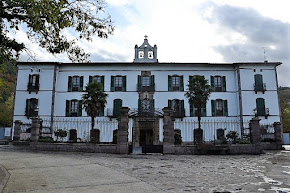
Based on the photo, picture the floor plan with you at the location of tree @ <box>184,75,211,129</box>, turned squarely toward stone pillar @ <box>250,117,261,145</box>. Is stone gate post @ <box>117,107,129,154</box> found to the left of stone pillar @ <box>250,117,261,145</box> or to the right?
right

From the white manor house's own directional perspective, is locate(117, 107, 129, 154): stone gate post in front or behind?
in front

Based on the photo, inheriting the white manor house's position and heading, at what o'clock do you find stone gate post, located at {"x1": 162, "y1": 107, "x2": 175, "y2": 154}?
The stone gate post is roughly at 12 o'clock from the white manor house.

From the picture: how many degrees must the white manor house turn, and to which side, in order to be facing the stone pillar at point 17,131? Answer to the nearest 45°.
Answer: approximately 45° to its right

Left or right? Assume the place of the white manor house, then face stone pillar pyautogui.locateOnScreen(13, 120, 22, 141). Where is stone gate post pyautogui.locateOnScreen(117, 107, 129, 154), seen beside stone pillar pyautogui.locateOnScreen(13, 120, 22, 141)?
left

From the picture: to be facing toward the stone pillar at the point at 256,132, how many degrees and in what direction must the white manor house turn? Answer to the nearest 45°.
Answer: approximately 45° to its left

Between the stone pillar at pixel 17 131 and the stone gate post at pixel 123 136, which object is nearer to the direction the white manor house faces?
the stone gate post

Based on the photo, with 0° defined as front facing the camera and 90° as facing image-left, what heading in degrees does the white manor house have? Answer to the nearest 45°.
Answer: approximately 0°

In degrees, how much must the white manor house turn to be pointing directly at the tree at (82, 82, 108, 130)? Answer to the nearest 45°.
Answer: approximately 45° to its right
